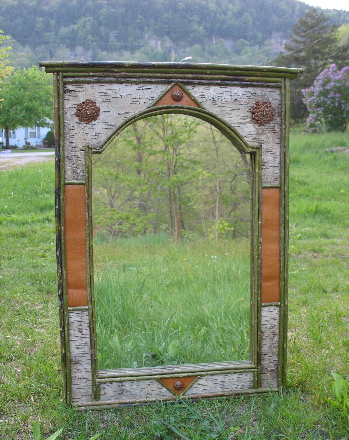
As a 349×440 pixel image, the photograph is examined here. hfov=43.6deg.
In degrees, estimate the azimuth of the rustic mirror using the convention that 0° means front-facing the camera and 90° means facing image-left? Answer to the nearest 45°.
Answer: approximately 0°

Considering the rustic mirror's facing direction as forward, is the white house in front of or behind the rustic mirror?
behind

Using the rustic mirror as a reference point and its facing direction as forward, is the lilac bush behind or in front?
behind

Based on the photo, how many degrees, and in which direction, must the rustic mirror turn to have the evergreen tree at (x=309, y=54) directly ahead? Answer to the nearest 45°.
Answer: approximately 180°

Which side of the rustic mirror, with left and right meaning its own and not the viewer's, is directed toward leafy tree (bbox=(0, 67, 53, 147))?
back
